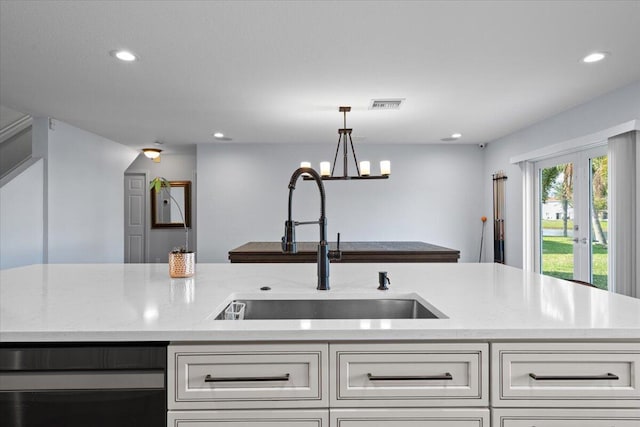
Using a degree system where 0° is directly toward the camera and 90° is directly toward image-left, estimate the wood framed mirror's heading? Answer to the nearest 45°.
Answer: approximately 0°

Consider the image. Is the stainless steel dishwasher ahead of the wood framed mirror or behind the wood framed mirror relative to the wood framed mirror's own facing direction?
ahead

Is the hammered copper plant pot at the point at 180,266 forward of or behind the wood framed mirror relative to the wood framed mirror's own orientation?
forward

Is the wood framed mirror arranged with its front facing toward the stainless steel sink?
yes

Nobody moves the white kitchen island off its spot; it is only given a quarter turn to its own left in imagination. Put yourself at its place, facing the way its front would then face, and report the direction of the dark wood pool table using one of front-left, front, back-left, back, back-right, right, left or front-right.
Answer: left

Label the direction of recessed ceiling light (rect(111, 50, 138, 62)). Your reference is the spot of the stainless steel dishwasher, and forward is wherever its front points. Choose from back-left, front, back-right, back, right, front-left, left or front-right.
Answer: back

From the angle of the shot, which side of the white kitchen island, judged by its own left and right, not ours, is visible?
front

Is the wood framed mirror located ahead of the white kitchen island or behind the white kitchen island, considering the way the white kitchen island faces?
behind
